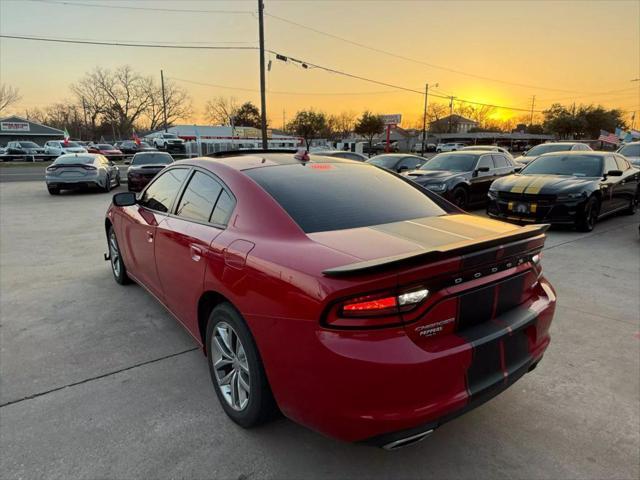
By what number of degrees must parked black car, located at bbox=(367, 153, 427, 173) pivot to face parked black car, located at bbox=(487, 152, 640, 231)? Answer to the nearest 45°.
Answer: approximately 90° to its left

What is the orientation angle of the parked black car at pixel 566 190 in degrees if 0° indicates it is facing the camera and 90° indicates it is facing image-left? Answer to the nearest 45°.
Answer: approximately 45°

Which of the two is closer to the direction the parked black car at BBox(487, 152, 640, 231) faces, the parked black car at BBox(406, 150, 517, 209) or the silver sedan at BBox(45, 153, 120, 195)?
the silver sedan

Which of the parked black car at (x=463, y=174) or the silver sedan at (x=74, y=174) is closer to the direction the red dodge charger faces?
the silver sedan

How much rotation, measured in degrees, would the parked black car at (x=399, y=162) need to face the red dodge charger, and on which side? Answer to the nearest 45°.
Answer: approximately 45° to its left

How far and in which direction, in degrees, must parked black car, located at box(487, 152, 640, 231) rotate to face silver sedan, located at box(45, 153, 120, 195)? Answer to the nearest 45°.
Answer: approximately 45° to its right

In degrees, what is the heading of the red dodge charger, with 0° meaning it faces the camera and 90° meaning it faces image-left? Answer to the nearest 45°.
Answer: approximately 135°

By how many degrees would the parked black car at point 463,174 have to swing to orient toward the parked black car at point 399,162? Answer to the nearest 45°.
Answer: approximately 90° to its right

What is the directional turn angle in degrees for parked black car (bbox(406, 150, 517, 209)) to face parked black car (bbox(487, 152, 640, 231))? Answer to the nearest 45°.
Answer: approximately 90° to its left

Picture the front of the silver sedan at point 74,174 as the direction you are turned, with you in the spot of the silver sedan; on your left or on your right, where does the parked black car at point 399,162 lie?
on your right
